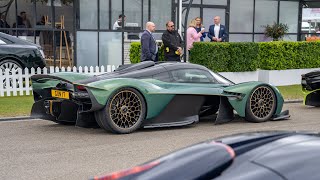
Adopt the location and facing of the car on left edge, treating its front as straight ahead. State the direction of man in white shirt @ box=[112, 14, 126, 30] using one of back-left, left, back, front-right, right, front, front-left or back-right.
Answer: back-right

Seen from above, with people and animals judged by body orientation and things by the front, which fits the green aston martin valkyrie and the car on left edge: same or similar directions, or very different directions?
very different directions

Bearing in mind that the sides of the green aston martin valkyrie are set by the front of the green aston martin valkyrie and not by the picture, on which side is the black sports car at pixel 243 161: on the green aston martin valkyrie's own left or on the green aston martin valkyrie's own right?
on the green aston martin valkyrie's own right

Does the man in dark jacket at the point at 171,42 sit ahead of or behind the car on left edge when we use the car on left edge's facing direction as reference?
behind

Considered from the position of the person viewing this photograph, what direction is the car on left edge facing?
facing to the left of the viewer

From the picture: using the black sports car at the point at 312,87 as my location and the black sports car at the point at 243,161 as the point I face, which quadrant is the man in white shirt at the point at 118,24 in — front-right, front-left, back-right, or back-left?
back-right

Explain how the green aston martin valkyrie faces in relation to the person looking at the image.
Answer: facing away from the viewer and to the right of the viewer
